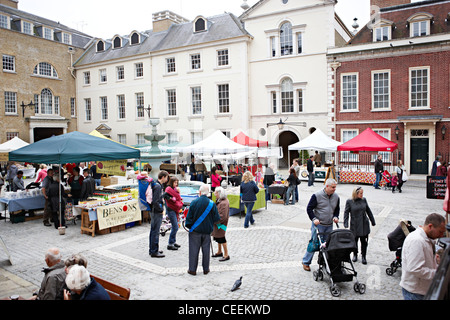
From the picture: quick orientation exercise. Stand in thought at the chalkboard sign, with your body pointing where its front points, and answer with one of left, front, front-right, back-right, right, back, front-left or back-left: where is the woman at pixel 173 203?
front-right

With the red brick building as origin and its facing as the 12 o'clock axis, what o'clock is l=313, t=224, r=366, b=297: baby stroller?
The baby stroller is roughly at 12 o'clock from the red brick building.

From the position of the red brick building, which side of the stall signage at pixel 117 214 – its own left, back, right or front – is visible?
left

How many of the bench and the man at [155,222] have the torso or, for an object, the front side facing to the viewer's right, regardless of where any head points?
1

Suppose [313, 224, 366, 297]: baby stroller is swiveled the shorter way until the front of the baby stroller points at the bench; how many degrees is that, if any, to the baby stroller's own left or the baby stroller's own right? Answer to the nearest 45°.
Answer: approximately 90° to the baby stroller's own right

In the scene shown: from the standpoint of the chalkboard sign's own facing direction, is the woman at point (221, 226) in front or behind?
in front
